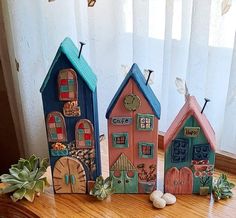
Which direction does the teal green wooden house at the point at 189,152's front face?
toward the camera

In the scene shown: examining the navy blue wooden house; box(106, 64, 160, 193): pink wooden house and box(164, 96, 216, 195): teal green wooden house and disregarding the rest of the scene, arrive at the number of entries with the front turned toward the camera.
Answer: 3

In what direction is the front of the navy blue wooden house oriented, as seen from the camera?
facing the viewer
